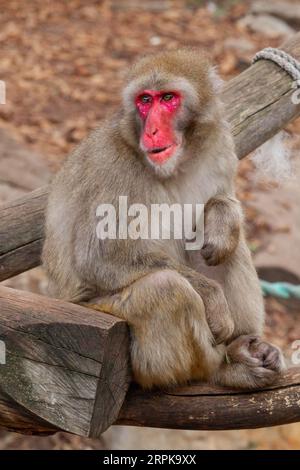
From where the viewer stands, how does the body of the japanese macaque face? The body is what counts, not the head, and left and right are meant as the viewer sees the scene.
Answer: facing the viewer and to the right of the viewer
